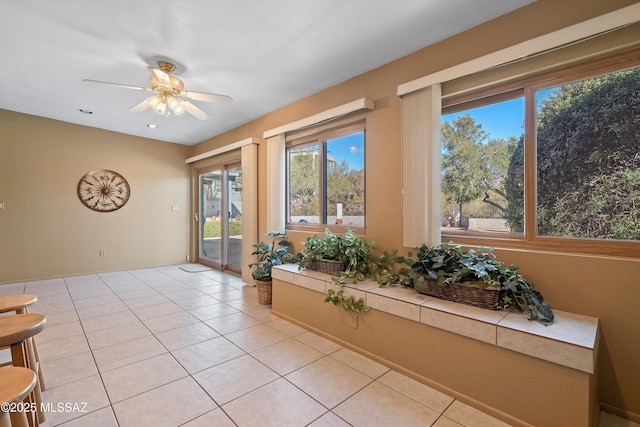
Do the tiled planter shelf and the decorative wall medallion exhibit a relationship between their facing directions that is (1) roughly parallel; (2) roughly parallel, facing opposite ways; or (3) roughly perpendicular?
roughly perpendicular

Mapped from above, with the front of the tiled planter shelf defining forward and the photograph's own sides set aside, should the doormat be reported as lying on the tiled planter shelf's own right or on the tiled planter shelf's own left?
on the tiled planter shelf's own right

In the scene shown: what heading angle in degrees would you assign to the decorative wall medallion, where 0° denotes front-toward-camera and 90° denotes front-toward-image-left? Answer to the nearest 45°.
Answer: approximately 0°

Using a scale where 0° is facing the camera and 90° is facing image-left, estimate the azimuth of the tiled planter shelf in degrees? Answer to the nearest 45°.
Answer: approximately 45°

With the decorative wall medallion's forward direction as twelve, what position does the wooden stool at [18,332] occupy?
The wooden stool is roughly at 12 o'clock from the decorative wall medallion.

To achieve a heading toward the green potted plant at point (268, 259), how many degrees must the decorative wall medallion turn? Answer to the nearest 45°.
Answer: approximately 45° to its left

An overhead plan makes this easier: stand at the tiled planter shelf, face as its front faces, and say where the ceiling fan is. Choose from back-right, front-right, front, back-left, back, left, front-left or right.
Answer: front-right

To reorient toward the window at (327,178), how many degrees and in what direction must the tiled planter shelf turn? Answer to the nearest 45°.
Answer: approximately 90° to its right
